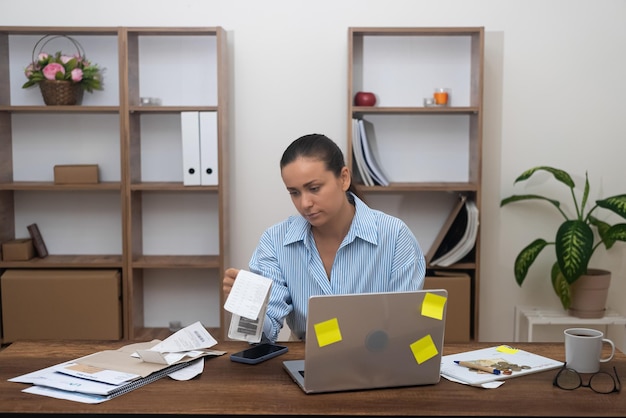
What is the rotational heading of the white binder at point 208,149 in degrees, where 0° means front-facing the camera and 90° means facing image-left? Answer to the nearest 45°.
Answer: approximately 0°

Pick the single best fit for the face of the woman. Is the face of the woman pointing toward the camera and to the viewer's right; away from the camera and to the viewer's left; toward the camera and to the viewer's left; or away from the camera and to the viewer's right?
toward the camera and to the viewer's left

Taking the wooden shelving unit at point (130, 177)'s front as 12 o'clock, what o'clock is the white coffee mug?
The white coffee mug is roughly at 11 o'clock from the wooden shelving unit.

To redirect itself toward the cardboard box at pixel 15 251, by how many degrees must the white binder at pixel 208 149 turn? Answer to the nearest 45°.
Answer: approximately 90° to its right

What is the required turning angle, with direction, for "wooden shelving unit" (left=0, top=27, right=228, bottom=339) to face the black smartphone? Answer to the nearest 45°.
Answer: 0° — it already faces it

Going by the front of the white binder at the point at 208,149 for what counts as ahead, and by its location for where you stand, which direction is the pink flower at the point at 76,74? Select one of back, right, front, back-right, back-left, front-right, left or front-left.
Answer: right

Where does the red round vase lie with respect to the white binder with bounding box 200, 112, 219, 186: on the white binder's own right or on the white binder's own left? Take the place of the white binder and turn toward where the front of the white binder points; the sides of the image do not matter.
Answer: on the white binder's own left

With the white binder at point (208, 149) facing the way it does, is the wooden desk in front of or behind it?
in front

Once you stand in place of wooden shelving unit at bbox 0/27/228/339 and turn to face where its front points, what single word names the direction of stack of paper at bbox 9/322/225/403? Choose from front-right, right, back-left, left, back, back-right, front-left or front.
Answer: front

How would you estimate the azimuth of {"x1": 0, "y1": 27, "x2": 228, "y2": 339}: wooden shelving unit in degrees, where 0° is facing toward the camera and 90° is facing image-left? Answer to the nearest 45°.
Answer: approximately 0°

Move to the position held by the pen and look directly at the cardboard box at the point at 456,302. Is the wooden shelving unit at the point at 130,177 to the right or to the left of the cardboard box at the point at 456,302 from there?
left

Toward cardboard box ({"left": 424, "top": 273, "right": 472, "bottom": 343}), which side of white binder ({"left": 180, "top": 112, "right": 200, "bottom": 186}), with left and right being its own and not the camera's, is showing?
left

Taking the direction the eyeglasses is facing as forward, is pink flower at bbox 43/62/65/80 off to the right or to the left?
on its right

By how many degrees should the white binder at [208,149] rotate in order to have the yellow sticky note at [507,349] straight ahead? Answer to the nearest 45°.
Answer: approximately 45° to its left
